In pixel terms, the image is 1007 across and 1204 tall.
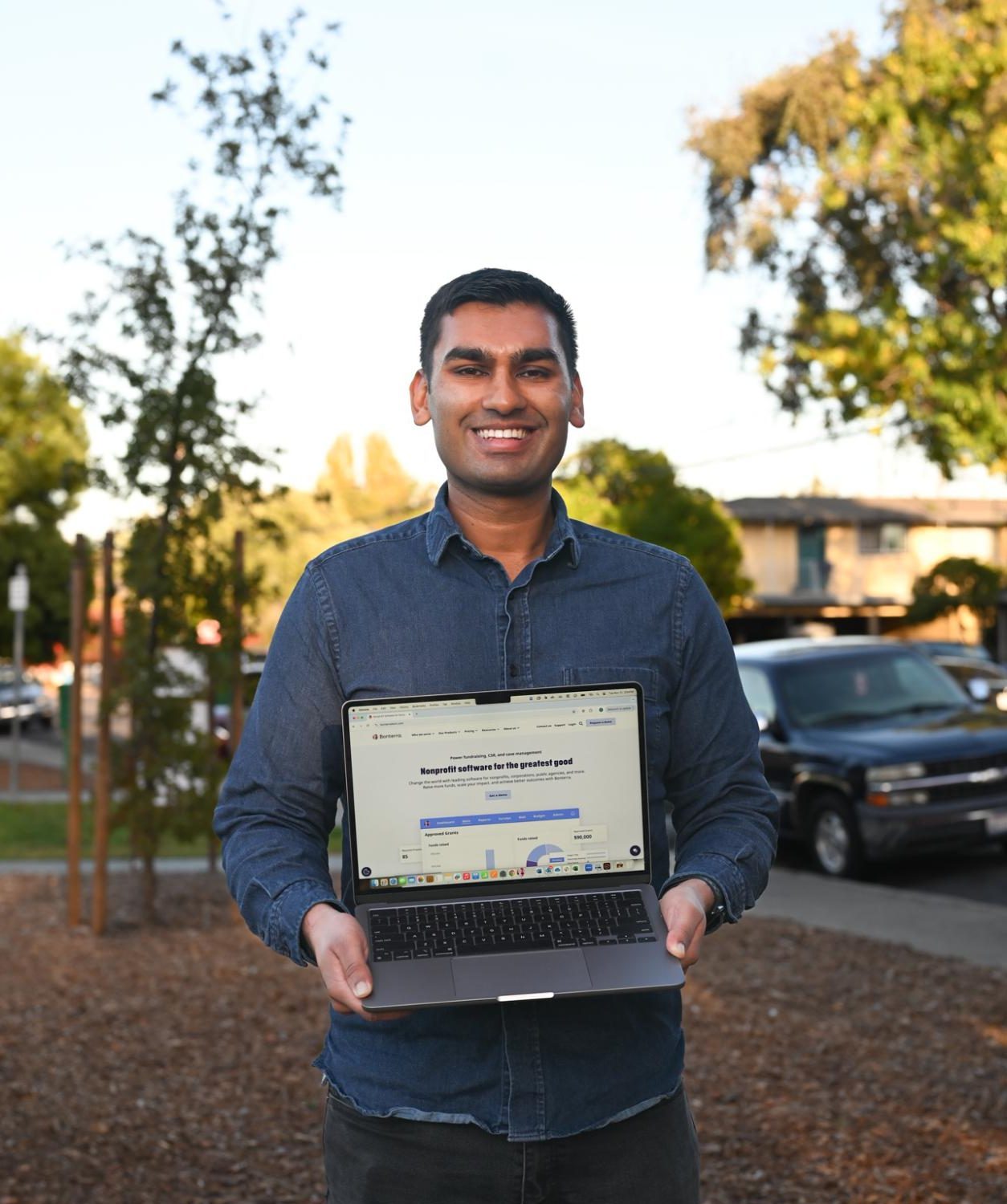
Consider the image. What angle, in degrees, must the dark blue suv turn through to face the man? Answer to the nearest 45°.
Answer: approximately 45° to its right

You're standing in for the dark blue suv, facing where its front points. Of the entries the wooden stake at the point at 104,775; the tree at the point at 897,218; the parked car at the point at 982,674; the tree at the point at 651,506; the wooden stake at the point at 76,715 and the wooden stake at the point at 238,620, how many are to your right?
3

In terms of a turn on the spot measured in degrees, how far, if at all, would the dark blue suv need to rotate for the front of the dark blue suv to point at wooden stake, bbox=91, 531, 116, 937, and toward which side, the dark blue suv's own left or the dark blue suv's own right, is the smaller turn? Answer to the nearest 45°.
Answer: approximately 90° to the dark blue suv's own right

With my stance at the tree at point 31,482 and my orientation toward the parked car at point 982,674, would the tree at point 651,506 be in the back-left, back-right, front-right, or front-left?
front-left

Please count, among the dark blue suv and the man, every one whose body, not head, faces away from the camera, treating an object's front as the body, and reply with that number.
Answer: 0

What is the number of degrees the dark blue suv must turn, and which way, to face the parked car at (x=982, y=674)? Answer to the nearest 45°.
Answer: approximately 135° to its left

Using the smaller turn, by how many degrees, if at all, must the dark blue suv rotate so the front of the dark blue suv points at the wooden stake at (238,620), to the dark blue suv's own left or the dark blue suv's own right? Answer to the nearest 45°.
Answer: approximately 90° to the dark blue suv's own right

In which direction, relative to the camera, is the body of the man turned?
toward the camera

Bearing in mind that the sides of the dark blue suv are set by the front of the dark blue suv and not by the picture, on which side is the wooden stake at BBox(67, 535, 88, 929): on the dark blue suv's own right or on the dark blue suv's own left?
on the dark blue suv's own right
